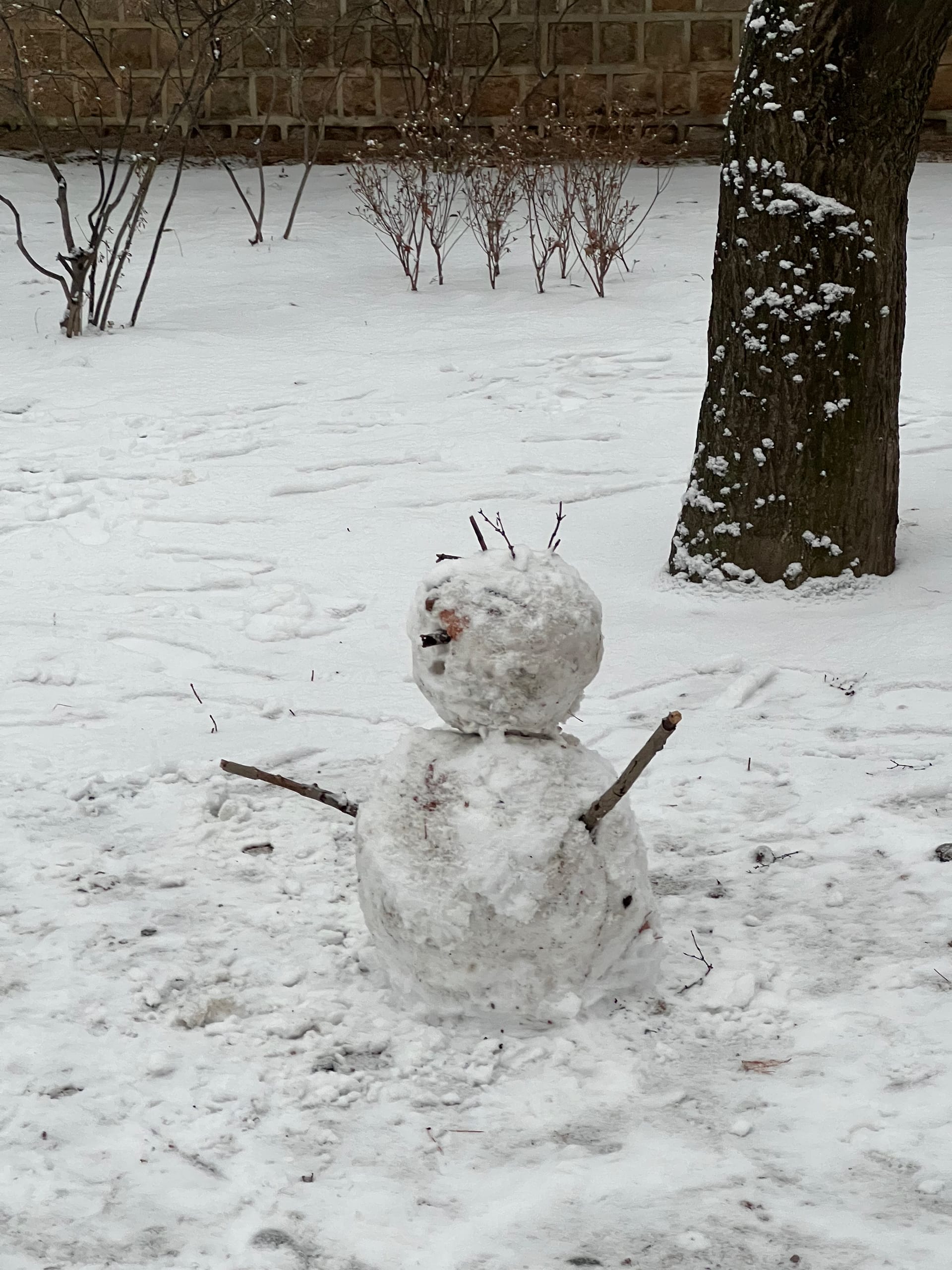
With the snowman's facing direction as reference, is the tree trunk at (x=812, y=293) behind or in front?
behind

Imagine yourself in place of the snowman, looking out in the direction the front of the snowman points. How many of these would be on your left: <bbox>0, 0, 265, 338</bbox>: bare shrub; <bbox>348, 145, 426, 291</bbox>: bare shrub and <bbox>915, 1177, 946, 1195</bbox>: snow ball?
1

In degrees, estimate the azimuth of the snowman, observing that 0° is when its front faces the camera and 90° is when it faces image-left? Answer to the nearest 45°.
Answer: approximately 45°

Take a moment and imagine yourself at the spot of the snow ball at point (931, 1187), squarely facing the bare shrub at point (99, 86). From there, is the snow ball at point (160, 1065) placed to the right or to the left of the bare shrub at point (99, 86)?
left

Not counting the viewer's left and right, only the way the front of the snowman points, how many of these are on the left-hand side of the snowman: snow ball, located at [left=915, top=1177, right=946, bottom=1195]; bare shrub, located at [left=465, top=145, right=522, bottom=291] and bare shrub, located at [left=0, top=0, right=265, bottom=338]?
1

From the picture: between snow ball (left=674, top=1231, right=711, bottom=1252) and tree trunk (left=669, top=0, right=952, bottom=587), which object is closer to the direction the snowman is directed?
the snow ball

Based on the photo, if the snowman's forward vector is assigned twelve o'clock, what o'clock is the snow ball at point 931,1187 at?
The snow ball is roughly at 9 o'clock from the snowman.

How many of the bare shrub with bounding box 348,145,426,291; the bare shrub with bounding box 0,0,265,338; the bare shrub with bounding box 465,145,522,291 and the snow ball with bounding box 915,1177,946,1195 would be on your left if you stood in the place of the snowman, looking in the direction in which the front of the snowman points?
1

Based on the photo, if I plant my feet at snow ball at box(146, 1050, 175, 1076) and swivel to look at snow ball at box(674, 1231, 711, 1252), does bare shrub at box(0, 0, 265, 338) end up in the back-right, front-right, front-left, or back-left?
back-left

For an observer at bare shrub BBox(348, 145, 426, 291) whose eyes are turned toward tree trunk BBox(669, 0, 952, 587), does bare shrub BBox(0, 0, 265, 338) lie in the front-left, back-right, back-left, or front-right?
back-right

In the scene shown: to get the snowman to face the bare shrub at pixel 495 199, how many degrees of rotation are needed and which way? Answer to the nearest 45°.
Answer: approximately 135° to its right
